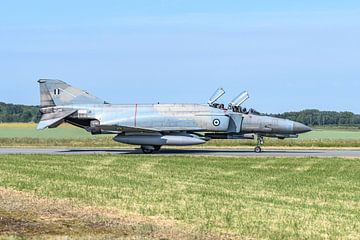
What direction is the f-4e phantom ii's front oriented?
to the viewer's right
